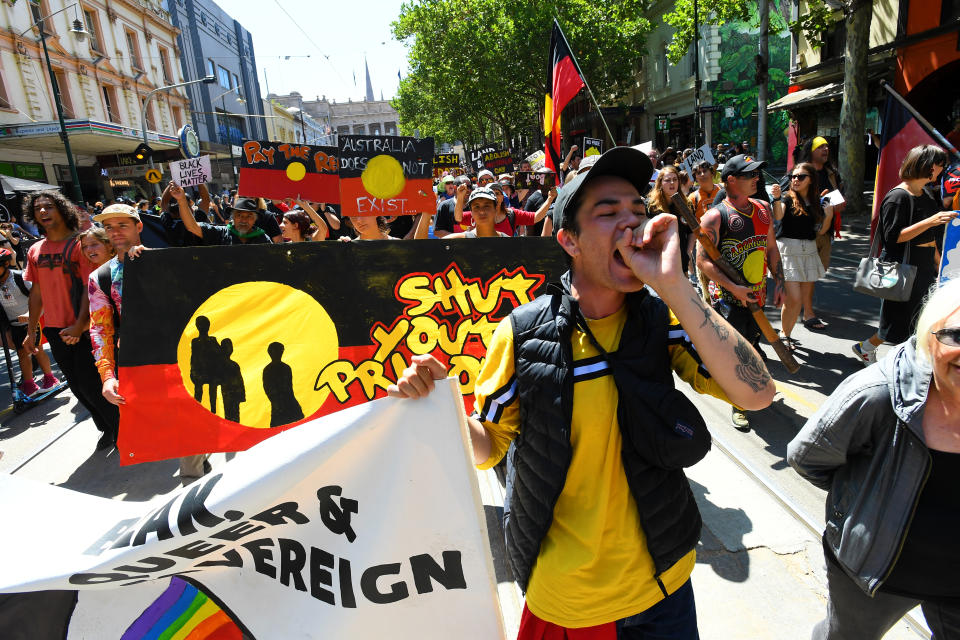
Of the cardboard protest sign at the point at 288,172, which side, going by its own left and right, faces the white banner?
front

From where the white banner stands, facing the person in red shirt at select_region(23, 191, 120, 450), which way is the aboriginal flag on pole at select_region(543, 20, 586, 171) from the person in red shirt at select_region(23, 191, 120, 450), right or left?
right

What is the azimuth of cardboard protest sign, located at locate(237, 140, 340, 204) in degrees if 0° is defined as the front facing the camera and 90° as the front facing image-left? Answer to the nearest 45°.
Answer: approximately 0°

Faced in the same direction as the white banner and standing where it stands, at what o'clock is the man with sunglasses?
The man with sunglasses is roughly at 8 o'clock from the white banner.

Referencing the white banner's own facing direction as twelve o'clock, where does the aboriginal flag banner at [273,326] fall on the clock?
The aboriginal flag banner is roughly at 6 o'clock from the white banner.

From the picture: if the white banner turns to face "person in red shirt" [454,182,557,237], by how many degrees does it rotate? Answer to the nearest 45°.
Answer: approximately 135° to its left

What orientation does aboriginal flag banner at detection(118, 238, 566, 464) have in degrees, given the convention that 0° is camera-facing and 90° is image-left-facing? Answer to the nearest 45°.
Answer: approximately 0°

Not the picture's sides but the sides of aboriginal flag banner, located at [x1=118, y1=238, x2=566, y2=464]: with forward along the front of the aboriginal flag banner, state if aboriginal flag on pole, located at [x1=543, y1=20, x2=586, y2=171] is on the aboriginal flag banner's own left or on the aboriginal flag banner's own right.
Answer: on the aboriginal flag banner's own left

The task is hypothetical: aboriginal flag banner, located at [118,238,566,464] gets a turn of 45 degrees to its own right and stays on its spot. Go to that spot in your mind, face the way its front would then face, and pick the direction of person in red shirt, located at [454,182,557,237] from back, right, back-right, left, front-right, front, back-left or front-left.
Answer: back

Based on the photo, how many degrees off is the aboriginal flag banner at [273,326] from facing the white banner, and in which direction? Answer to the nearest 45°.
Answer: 0° — it already faces it

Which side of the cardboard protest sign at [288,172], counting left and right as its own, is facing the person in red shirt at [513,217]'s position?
left
